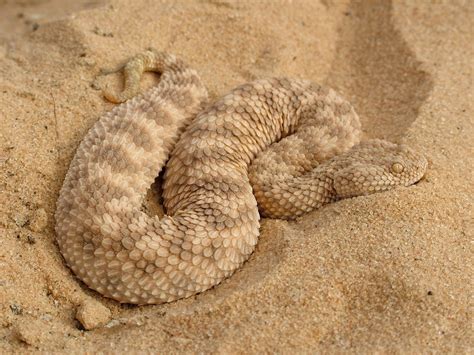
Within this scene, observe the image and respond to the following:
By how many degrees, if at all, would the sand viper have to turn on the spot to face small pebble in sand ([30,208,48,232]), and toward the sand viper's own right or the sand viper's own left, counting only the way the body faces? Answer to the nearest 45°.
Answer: approximately 135° to the sand viper's own right

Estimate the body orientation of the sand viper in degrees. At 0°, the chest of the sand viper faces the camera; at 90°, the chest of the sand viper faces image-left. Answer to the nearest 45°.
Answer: approximately 270°

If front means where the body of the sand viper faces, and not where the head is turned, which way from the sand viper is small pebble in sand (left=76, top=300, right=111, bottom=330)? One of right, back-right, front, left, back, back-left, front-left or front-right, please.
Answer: right

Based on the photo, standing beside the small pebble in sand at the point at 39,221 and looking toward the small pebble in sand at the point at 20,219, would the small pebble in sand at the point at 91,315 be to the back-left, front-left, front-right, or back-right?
back-left

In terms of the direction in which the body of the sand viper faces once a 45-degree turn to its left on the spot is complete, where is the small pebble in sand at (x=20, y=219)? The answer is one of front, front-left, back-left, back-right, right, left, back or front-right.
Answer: back
